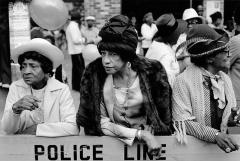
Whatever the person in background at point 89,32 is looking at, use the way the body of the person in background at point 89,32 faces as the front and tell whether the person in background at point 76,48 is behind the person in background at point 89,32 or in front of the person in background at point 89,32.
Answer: in front

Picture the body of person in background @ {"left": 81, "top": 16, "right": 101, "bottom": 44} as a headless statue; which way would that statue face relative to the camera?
toward the camera

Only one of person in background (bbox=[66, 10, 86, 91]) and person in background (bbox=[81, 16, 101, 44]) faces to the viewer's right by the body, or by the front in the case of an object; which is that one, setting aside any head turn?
person in background (bbox=[66, 10, 86, 91])

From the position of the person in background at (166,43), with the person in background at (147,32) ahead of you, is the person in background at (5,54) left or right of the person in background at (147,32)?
left

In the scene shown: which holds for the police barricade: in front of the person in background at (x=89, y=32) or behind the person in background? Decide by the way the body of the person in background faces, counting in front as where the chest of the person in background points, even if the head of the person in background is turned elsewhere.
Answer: in front

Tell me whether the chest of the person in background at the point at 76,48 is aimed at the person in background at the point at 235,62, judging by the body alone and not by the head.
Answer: no

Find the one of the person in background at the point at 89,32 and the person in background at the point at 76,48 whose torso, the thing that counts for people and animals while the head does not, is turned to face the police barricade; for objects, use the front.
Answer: the person in background at the point at 89,32

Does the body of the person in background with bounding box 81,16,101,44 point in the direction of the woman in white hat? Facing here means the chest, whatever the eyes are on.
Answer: yes

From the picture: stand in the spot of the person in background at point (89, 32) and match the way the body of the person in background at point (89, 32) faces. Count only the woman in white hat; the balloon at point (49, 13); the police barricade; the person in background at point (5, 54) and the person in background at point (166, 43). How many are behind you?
0

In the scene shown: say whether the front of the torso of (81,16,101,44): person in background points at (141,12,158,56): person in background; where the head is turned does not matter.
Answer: no

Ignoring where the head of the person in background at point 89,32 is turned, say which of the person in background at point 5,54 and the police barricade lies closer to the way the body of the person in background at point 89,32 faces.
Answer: the police barricade
